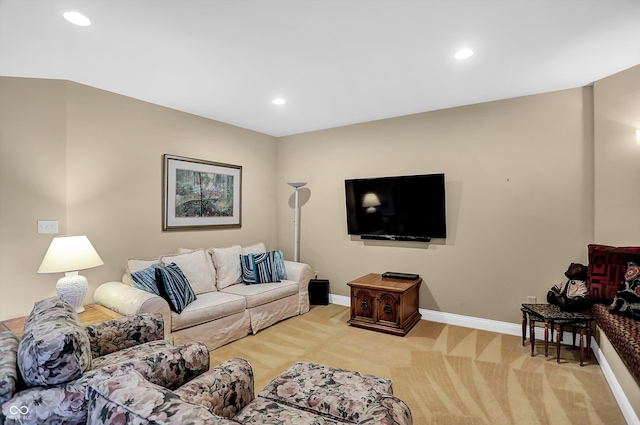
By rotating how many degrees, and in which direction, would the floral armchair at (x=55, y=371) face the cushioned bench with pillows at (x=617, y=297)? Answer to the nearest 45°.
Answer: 0° — it already faces it

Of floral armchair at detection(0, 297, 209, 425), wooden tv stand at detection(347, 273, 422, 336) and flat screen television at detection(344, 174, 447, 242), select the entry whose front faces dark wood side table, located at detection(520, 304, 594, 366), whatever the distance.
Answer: the floral armchair

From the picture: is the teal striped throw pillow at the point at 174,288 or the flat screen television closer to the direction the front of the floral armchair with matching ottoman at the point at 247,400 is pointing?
the flat screen television

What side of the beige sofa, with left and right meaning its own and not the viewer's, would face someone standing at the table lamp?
right

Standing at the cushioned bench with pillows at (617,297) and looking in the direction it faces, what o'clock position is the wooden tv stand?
The wooden tv stand is roughly at 12 o'clock from the cushioned bench with pillows.

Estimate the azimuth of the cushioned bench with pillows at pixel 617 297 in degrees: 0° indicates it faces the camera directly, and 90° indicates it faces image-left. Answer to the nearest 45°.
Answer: approximately 90°

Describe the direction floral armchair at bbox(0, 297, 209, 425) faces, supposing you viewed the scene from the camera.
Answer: facing to the right of the viewer

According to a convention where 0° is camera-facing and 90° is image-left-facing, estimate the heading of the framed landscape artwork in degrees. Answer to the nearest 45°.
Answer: approximately 315°

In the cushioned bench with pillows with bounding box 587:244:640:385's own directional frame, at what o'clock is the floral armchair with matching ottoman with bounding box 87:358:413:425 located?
the floral armchair with matching ottoman with bounding box 87:358:413:425 is roughly at 10 o'clock from the cushioned bench with pillows with bounding box 587:244:640:385.

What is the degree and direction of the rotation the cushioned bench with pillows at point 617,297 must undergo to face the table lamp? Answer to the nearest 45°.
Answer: approximately 45° to its left

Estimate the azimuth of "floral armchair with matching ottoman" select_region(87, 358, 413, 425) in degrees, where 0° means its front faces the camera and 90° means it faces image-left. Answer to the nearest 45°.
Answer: approximately 225°

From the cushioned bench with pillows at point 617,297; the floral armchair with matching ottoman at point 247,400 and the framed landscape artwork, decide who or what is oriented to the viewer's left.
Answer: the cushioned bench with pillows at point 617,297
